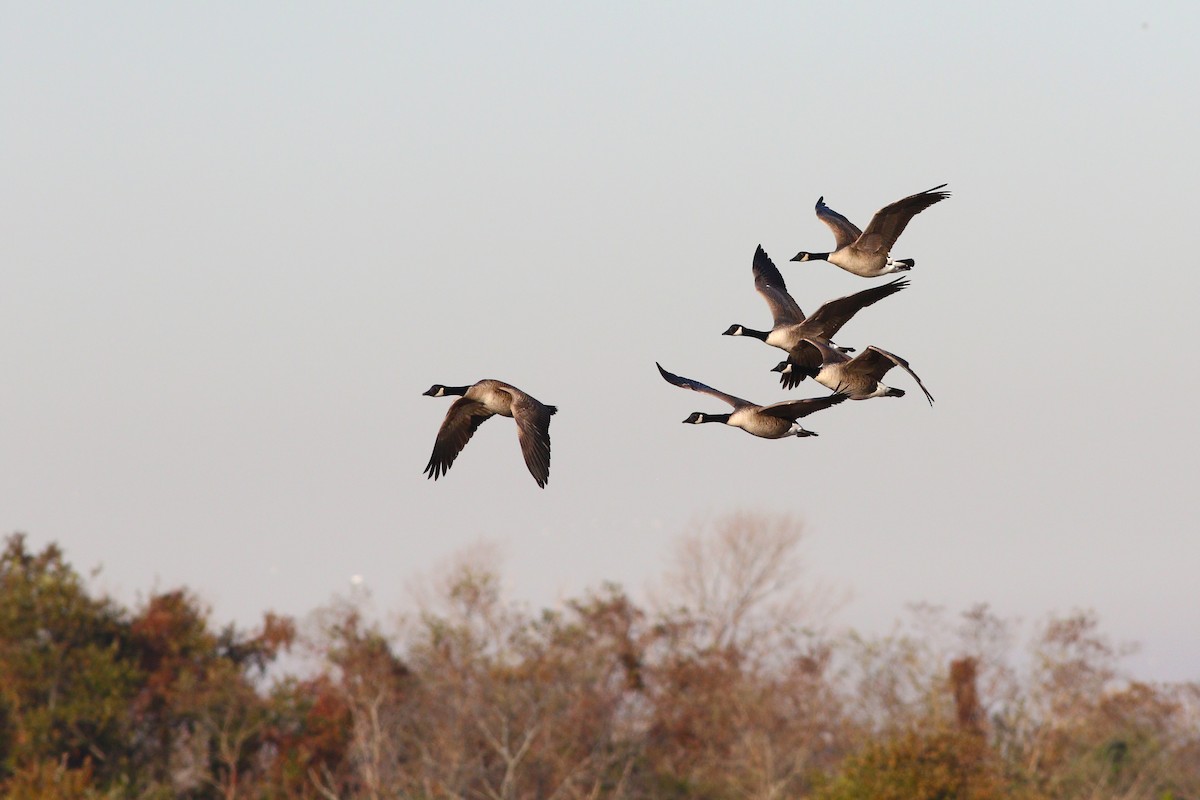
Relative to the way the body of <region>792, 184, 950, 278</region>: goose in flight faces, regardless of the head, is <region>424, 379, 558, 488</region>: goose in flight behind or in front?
in front

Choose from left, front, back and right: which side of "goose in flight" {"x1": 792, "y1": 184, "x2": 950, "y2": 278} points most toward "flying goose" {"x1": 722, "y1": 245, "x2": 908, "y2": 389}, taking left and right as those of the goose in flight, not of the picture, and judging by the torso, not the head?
front

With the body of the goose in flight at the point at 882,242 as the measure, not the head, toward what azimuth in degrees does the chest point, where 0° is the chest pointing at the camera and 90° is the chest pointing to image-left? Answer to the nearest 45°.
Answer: approximately 90°
